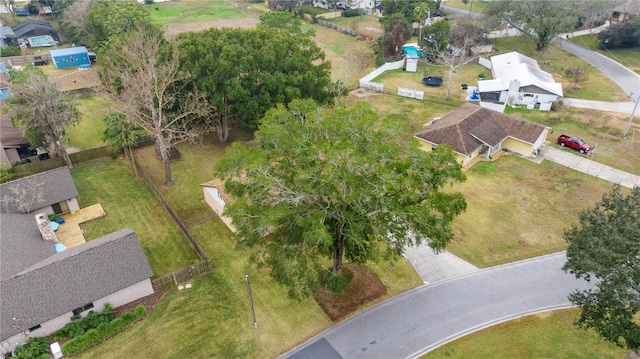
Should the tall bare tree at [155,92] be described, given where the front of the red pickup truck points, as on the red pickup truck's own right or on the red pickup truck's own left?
on the red pickup truck's own right

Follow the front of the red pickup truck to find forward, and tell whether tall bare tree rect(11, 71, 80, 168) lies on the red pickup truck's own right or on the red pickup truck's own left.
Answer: on the red pickup truck's own right
